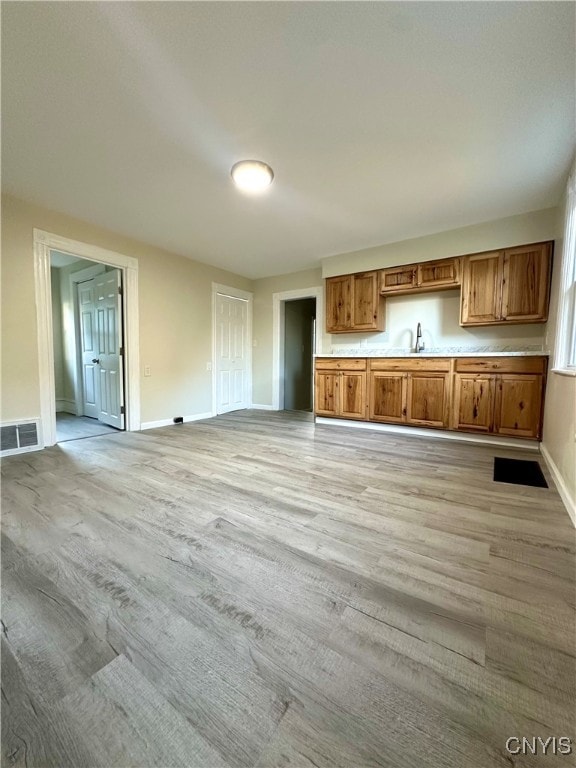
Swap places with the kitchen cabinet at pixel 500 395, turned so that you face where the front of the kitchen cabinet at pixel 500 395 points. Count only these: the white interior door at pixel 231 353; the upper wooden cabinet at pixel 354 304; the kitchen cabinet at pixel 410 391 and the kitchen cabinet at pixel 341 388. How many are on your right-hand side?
4

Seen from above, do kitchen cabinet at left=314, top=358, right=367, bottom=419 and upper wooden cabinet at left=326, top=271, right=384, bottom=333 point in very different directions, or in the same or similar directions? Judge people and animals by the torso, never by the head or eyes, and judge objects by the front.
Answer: same or similar directions

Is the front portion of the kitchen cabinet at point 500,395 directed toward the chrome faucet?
no

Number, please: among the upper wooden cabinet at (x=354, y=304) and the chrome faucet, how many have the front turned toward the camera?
2

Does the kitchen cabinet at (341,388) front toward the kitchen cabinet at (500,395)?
no

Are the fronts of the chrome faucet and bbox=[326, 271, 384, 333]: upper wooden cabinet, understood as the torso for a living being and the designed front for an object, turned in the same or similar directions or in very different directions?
same or similar directions

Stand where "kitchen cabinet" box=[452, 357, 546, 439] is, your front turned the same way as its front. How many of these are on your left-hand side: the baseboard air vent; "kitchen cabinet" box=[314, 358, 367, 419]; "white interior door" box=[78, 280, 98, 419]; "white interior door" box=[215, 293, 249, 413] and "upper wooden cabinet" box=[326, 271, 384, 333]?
0

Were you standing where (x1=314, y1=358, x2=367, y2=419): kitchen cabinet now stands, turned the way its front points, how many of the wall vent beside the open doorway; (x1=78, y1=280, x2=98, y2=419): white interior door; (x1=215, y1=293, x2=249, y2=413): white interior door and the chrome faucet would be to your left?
1

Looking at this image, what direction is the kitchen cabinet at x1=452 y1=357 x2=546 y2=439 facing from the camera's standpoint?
toward the camera

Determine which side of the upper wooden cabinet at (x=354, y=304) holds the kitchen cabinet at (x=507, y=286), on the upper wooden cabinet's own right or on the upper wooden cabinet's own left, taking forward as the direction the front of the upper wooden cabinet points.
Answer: on the upper wooden cabinet's own left

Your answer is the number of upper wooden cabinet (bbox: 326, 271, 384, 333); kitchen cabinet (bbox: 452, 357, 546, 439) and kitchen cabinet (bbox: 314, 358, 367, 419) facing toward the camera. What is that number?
3

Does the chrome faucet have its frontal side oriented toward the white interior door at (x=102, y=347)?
no

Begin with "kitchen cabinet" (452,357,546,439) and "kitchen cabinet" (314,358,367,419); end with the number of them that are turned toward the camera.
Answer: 2

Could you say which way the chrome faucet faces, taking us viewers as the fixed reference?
facing the viewer

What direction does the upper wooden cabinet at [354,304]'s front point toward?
toward the camera
